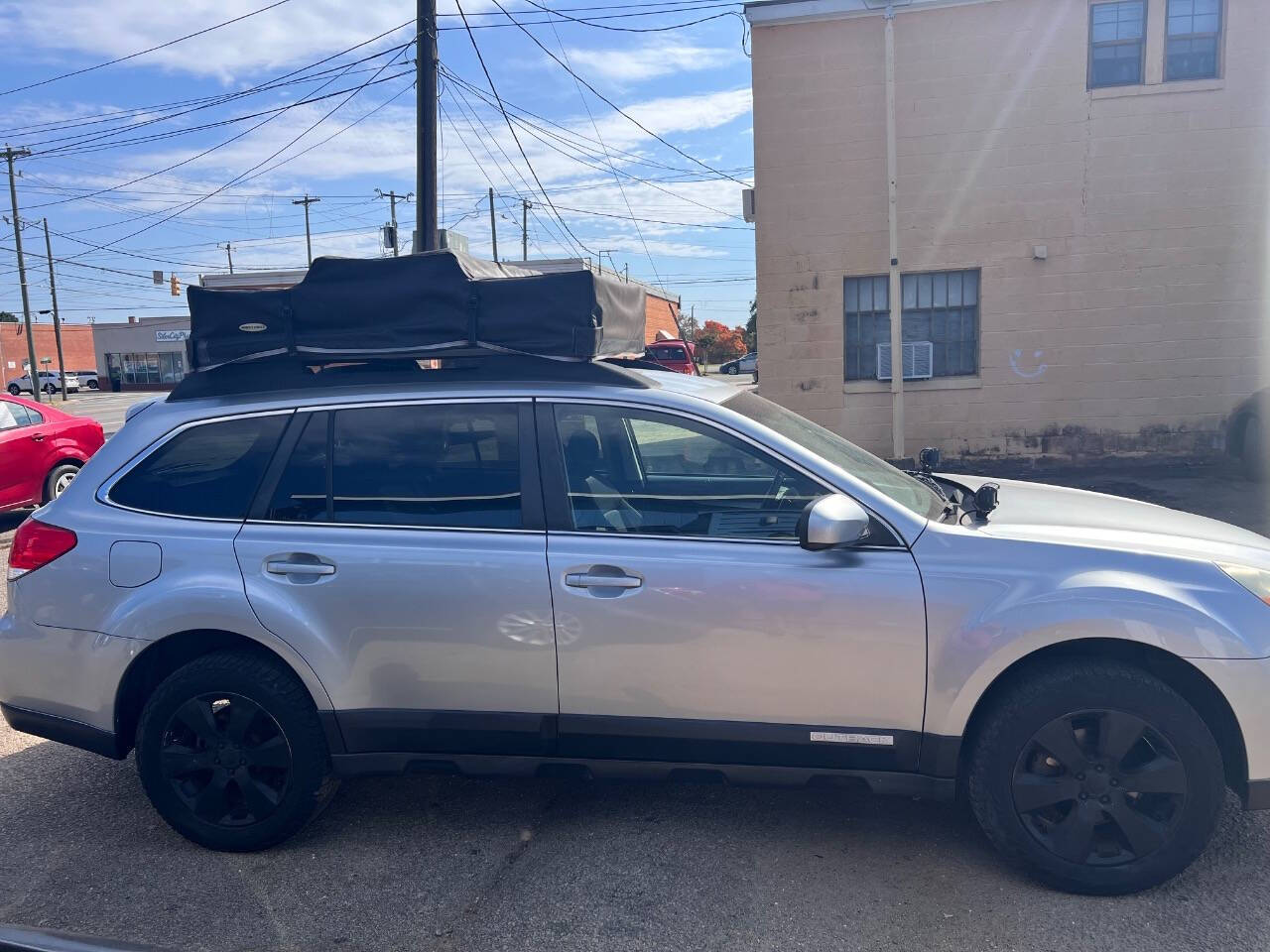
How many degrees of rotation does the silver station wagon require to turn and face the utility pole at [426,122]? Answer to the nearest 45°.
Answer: approximately 90° to its left

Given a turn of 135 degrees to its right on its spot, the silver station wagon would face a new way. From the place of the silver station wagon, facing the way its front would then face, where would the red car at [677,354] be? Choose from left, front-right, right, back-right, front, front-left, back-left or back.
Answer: back-right

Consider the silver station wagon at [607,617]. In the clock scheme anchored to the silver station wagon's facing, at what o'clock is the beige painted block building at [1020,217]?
The beige painted block building is roughly at 10 o'clock from the silver station wagon.

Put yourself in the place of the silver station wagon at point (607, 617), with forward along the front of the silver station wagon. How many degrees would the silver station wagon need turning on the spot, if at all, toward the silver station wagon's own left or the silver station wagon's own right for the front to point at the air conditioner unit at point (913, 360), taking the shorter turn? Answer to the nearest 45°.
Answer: approximately 90° to the silver station wagon's own left

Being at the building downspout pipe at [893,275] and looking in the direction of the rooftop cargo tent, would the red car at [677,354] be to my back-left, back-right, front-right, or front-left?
back-right

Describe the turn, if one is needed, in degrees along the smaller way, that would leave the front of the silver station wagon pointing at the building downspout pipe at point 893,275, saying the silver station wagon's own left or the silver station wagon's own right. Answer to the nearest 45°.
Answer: approximately 90° to the silver station wagon's own left

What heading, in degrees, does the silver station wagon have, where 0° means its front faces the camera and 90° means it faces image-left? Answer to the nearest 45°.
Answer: approximately 270°

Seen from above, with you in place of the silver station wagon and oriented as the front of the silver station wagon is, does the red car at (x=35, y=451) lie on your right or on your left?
on your left
